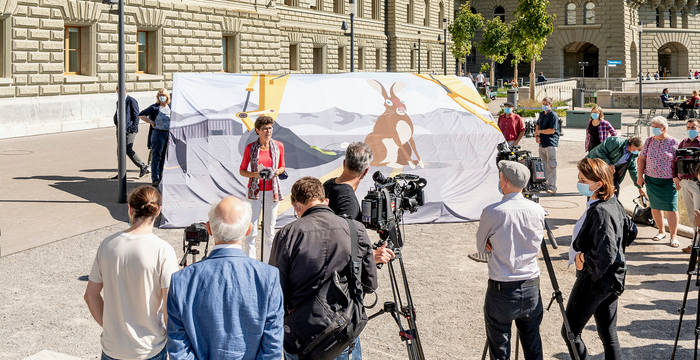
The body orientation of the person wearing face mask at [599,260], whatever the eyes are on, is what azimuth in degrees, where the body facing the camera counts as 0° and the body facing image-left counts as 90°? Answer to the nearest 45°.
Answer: approximately 90°

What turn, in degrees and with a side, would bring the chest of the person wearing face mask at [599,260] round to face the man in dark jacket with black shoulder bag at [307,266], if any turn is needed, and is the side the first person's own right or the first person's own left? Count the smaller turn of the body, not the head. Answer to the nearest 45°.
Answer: approximately 45° to the first person's own left

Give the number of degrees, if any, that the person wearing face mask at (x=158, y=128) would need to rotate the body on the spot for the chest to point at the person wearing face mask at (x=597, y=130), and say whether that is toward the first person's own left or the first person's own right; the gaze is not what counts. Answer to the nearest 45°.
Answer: approximately 90° to the first person's own left

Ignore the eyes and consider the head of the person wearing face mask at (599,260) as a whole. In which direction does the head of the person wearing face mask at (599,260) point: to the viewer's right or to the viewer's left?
to the viewer's left

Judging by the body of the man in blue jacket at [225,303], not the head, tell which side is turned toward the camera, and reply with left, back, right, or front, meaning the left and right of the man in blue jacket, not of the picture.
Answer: back

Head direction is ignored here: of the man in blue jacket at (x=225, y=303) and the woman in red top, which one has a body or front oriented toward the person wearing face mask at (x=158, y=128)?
the man in blue jacket

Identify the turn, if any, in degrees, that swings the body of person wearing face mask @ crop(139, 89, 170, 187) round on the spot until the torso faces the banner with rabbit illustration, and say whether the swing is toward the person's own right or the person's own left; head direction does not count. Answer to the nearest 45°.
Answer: approximately 45° to the person's own left
